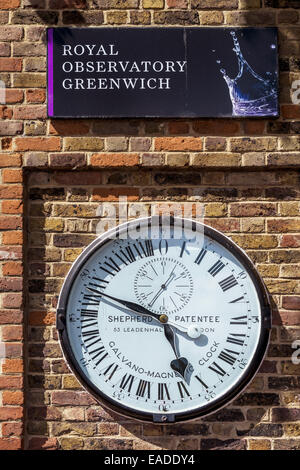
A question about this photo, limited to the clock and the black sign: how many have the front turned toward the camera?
2

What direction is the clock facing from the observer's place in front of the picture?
facing the viewer

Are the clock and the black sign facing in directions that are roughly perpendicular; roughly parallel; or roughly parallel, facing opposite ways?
roughly parallel

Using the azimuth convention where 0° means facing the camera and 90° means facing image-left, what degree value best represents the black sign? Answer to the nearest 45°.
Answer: approximately 0°
